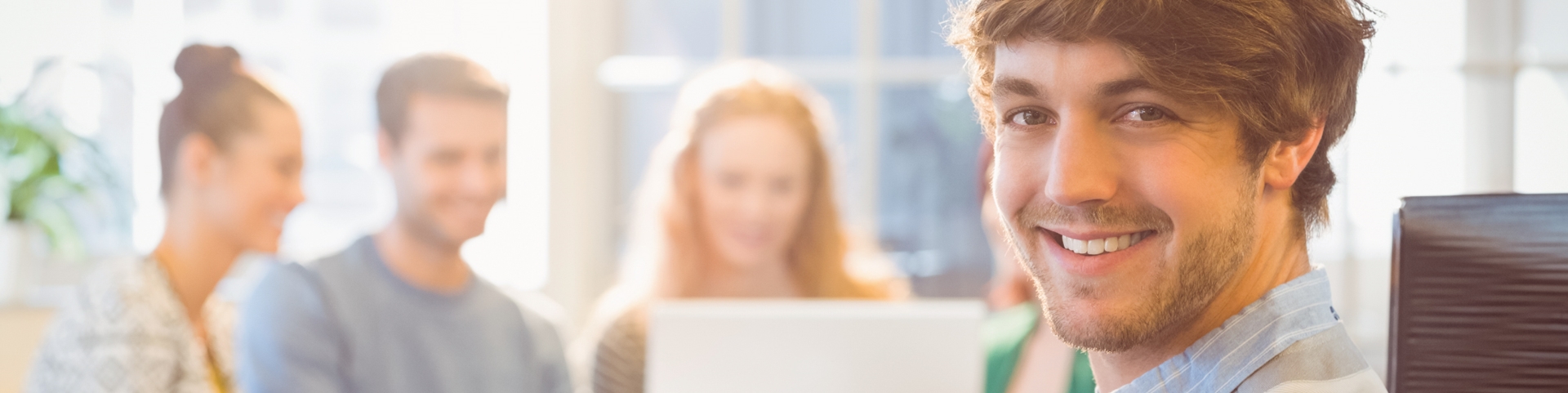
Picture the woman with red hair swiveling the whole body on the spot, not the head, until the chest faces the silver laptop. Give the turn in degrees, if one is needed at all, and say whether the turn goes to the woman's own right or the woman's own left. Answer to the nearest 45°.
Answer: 0° — they already face it

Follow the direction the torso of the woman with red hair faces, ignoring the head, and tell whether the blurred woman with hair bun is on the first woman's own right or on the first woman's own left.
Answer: on the first woman's own right

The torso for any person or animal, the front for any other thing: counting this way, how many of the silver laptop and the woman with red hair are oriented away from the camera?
1

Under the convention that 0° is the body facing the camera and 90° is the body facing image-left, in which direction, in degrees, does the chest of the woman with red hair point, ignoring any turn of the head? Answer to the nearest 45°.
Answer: approximately 0°

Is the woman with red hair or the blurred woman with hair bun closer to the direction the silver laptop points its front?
the woman with red hair

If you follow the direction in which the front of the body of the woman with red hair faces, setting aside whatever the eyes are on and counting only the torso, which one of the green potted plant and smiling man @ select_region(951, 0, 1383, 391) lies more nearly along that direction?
the smiling man

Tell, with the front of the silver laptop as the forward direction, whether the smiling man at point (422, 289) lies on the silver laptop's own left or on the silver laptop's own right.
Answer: on the silver laptop's own left

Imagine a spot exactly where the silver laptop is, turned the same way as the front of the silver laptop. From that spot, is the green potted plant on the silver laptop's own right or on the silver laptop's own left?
on the silver laptop's own left

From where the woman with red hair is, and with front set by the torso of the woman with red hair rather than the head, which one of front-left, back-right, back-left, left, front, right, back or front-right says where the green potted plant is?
right

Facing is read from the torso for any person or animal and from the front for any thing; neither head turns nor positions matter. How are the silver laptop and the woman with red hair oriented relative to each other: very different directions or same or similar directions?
very different directions

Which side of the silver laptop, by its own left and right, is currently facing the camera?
back

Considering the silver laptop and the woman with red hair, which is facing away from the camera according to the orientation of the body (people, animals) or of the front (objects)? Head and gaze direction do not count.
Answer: the silver laptop
